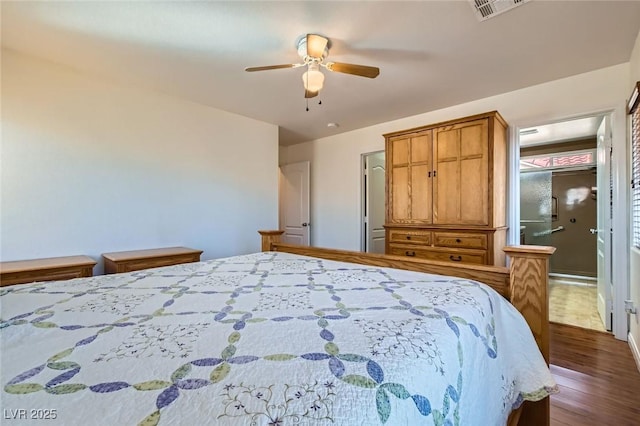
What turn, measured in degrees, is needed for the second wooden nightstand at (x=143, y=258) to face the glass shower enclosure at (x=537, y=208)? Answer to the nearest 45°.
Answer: approximately 45° to its left

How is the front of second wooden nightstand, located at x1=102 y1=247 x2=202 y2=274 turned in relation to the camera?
facing the viewer and to the right of the viewer

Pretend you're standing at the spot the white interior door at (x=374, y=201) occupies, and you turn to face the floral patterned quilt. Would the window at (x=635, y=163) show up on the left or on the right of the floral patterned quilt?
left

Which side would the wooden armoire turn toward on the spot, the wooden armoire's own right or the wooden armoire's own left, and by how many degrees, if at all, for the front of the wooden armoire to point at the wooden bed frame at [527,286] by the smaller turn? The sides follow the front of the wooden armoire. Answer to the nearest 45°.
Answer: approximately 45° to the wooden armoire's own left

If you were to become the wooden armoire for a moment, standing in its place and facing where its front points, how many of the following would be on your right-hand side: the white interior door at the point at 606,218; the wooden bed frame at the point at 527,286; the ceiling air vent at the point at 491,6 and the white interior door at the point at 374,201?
1

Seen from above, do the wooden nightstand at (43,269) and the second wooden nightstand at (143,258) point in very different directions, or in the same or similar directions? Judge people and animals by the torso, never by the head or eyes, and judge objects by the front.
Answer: same or similar directions

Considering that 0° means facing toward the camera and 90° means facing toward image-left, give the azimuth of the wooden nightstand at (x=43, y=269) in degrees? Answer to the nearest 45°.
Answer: approximately 315°

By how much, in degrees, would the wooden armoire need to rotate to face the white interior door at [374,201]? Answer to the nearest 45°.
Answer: approximately 90° to its right

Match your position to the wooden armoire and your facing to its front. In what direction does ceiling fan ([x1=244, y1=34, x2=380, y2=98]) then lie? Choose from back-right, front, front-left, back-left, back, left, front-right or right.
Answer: front

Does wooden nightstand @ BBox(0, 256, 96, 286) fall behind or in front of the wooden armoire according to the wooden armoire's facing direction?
in front

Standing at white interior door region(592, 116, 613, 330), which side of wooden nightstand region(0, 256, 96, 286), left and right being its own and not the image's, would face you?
front

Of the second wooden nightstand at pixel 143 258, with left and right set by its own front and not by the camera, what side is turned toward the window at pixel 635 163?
front

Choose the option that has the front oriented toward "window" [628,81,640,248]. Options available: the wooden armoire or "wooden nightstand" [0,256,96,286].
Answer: the wooden nightstand

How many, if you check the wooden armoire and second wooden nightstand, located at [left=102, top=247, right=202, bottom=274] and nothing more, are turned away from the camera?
0

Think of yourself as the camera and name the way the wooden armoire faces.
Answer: facing the viewer and to the left of the viewer

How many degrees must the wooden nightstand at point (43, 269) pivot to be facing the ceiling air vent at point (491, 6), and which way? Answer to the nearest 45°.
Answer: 0° — it already faces it

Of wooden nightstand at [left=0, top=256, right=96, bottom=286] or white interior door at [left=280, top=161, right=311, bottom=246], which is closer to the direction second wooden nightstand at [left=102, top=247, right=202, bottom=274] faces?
the white interior door

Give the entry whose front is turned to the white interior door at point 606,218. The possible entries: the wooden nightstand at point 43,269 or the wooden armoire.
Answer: the wooden nightstand

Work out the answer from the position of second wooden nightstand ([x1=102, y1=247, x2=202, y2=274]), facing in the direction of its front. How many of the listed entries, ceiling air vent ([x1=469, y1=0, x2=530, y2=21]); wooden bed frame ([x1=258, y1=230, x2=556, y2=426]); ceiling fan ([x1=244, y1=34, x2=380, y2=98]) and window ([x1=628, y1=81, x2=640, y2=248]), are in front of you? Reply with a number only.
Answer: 4

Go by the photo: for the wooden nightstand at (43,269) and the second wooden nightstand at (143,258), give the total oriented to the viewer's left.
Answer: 0
